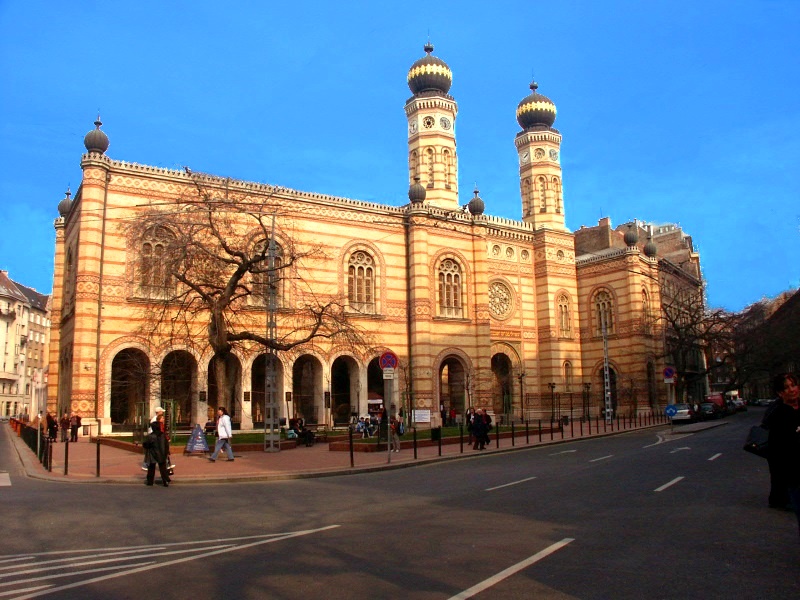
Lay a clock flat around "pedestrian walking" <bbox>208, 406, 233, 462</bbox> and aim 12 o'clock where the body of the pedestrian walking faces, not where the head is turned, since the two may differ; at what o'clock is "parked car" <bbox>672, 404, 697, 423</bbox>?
The parked car is roughly at 5 o'clock from the pedestrian walking.

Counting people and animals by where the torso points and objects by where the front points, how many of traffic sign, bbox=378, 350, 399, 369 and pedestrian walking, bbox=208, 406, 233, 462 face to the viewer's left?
1

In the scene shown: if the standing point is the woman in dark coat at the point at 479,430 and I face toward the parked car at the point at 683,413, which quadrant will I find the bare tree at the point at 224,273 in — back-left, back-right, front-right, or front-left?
back-left

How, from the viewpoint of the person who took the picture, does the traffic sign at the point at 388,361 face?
facing the viewer

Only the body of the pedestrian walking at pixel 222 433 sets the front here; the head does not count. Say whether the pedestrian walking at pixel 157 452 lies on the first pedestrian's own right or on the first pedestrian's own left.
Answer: on the first pedestrian's own left

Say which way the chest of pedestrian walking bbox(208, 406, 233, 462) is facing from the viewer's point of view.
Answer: to the viewer's left

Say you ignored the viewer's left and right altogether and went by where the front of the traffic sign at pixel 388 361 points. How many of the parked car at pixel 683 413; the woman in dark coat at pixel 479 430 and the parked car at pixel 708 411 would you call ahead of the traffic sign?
0

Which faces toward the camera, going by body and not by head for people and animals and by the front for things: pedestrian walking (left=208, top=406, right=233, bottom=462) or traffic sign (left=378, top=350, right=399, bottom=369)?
the traffic sign

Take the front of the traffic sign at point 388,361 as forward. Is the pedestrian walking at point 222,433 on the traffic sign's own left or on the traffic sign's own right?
on the traffic sign's own right

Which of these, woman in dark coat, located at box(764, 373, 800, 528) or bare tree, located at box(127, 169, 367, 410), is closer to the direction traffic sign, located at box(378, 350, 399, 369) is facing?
the woman in dark coat

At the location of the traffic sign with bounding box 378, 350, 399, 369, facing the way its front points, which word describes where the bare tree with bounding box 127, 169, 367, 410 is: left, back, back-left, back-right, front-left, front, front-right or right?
back-right

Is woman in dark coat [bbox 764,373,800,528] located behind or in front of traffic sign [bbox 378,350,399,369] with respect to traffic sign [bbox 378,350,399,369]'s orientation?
in front

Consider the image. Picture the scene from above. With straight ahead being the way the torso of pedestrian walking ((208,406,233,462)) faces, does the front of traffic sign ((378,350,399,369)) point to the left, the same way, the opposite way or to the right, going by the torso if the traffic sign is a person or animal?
to the left

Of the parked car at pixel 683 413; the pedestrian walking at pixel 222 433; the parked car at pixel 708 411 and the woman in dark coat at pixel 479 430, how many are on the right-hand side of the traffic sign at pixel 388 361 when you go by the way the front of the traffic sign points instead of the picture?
1

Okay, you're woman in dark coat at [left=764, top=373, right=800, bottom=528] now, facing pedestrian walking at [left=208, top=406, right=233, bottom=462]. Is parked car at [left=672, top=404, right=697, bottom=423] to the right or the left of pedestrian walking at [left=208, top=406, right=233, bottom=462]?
right

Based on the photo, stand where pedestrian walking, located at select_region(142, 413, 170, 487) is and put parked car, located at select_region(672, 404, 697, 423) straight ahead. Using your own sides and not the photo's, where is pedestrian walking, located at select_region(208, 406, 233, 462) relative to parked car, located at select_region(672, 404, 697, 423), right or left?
left
